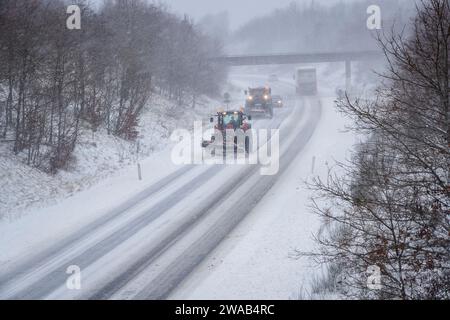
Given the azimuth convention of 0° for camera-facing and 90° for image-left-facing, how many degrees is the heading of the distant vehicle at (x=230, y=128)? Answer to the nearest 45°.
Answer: approximately 0°

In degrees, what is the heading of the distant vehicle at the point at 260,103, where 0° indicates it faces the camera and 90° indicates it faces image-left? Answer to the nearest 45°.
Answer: approximately 0°

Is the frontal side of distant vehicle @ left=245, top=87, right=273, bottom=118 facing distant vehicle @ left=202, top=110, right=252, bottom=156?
yes

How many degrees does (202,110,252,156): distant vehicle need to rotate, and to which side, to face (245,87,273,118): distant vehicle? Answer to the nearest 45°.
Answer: approximately 180°

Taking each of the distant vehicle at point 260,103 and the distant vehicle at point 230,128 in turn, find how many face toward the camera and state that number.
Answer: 2
